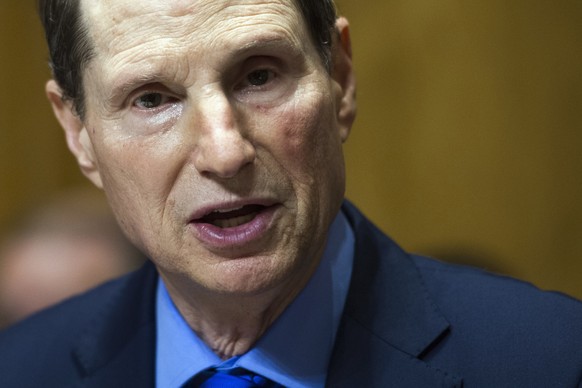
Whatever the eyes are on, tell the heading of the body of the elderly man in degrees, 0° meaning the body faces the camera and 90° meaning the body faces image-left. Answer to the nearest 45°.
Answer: approximately 0°
